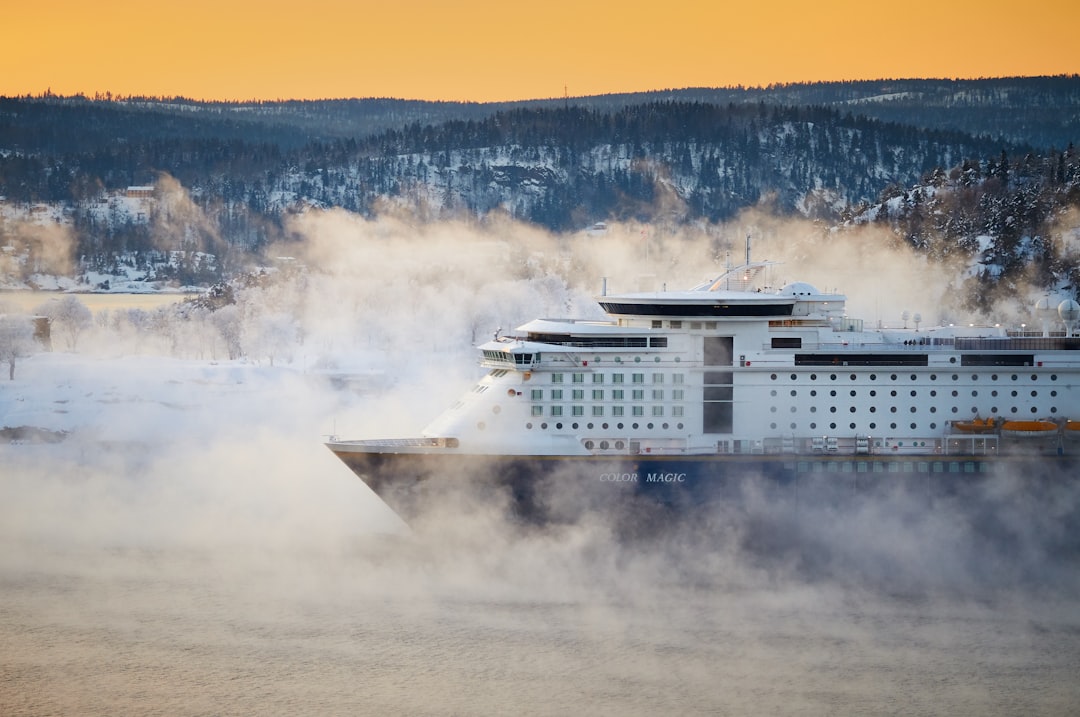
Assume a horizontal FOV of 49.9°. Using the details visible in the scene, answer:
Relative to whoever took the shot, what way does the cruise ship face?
facing to the left of the viewer
